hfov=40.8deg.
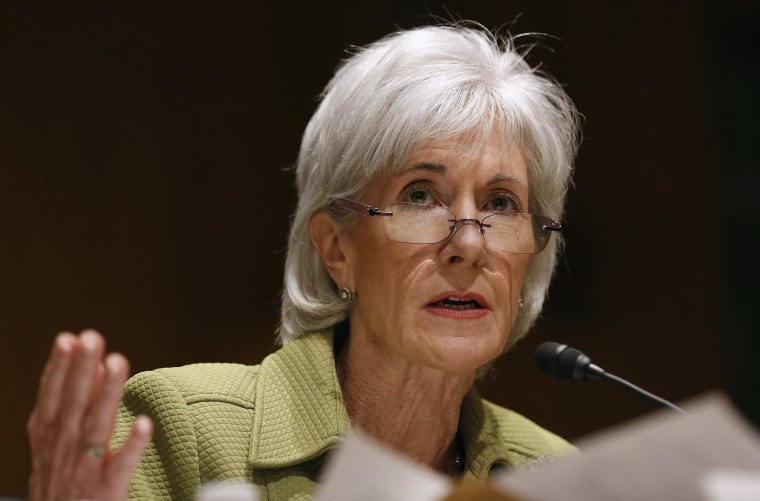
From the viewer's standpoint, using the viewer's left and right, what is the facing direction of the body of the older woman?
facing the viewer and to the right of the viewer

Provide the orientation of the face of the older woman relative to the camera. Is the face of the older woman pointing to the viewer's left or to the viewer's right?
to the viewer's right

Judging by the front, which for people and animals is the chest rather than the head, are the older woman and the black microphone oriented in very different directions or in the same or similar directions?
very different directions

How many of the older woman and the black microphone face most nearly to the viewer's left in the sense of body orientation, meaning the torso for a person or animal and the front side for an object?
1

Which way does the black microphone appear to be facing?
to the viewer's left
